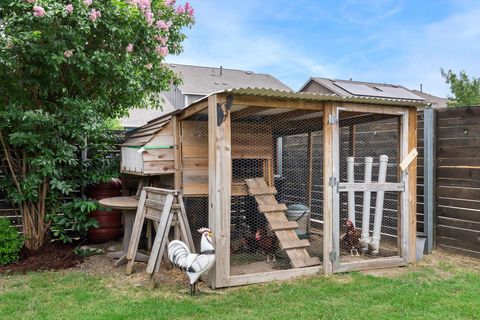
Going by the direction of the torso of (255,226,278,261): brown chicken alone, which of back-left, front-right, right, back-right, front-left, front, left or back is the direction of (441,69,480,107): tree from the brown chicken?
back

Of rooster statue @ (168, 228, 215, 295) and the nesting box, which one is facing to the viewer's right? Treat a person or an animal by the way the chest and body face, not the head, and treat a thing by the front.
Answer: the rooster statue

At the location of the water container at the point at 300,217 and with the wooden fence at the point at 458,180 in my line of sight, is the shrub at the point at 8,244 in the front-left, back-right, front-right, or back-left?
back-right

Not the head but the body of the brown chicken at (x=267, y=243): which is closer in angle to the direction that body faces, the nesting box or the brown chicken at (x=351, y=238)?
the nesting box

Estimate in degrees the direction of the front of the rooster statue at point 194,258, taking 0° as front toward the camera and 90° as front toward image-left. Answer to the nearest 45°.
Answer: approximately 270°

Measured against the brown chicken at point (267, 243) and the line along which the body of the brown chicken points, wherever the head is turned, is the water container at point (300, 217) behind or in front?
behind

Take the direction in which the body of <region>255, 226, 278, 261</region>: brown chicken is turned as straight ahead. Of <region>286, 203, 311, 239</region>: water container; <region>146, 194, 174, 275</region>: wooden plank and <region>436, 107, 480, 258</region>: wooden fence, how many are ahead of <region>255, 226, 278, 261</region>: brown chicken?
1

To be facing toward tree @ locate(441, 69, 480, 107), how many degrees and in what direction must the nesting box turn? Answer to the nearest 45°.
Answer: approximately 180°

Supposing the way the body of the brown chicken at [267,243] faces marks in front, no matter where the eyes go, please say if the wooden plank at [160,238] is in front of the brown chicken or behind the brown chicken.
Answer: in front

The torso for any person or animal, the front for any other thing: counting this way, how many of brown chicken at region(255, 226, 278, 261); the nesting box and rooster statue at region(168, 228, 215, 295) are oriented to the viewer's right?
1

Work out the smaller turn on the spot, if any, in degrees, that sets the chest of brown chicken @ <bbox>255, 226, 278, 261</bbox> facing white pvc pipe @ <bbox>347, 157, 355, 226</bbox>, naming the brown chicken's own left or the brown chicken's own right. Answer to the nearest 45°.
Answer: approximately 135° to the brown chicken's own left

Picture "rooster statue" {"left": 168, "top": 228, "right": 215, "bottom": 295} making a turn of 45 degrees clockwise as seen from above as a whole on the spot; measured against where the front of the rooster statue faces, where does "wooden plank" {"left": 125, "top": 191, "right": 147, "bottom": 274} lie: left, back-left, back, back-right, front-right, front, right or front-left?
back

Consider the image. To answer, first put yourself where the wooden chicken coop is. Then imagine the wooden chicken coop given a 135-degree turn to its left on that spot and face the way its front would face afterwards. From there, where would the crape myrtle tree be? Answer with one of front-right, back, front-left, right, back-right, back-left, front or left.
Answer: left

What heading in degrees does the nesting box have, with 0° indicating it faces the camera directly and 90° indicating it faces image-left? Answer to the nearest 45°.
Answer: approximately 45°

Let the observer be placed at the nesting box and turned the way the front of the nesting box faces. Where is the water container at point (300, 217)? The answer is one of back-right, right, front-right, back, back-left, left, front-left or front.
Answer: back-left
